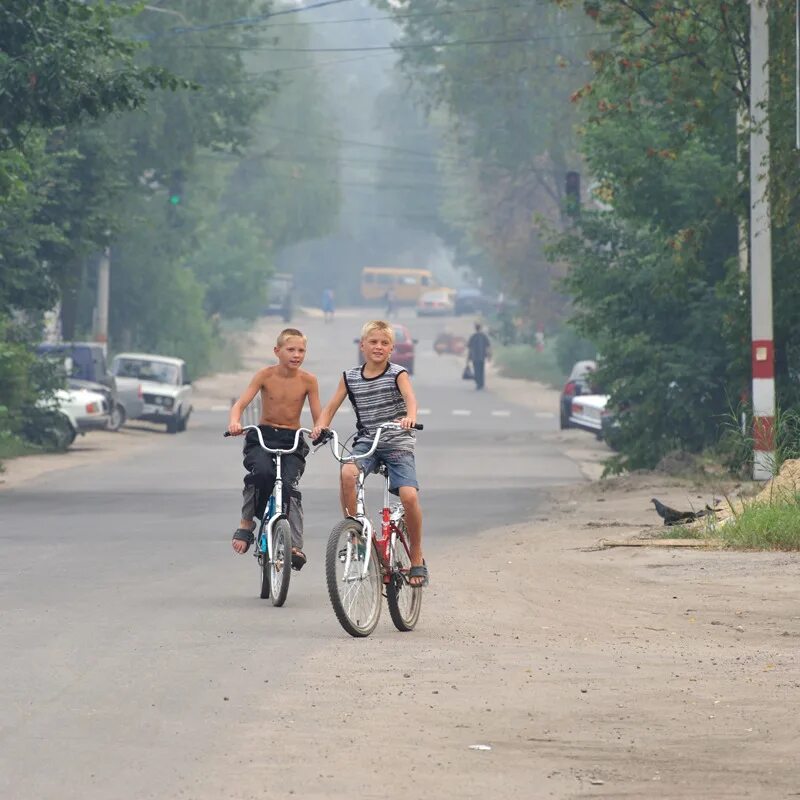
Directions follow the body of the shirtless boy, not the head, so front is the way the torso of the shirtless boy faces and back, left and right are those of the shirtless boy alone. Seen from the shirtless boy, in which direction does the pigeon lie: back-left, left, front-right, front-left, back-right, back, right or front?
back-left

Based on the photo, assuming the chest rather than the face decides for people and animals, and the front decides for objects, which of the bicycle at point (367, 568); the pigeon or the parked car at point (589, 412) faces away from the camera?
the parked car

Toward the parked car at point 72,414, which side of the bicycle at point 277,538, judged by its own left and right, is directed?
back

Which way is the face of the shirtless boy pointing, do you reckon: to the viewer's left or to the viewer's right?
to the viewer's right

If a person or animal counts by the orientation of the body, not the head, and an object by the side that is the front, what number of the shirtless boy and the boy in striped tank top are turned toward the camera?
2

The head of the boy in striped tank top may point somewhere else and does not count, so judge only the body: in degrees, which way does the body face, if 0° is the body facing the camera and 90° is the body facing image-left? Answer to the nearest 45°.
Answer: approximately 0°

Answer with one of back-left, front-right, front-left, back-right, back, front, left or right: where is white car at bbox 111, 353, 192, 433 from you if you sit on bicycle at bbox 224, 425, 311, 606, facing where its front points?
back

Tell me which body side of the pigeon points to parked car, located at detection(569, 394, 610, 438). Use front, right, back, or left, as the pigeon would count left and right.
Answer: right

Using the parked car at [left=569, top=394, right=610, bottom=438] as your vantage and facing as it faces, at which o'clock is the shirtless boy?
The shirtless boy is roughly at 6 o'clock from the parked car.

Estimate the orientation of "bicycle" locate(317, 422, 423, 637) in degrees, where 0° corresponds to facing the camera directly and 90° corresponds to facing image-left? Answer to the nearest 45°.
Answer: approximately 45°

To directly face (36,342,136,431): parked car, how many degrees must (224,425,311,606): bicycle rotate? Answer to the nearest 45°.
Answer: approximately 180°

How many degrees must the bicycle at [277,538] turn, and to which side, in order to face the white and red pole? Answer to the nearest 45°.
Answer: approximately 135° to its left

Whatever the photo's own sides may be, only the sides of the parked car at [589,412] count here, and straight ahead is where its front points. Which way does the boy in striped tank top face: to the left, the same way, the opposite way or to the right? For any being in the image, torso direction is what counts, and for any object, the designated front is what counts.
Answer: the opposite way

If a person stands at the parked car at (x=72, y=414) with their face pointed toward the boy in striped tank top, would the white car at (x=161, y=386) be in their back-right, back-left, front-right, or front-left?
back-left

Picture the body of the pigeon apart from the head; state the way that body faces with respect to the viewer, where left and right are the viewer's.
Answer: facing to the left of the viewer
